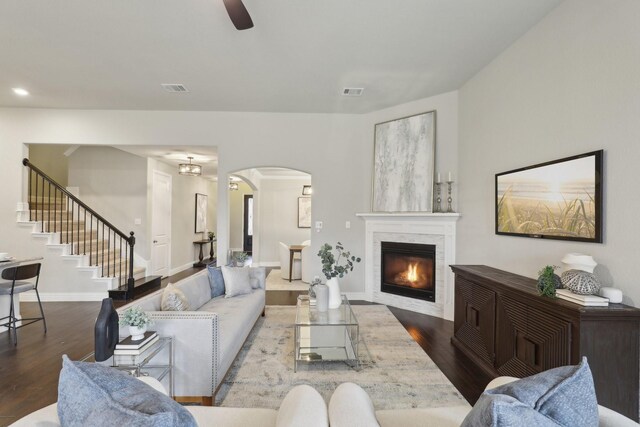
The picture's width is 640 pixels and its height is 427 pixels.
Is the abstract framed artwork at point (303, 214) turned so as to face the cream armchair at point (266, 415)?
yes

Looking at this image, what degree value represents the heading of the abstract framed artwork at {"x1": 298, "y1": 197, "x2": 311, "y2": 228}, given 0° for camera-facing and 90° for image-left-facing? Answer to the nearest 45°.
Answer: approximately 0°

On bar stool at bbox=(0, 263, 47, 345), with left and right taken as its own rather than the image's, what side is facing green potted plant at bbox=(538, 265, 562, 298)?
back

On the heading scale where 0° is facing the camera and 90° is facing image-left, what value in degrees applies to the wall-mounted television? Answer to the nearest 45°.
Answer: approximately 45°

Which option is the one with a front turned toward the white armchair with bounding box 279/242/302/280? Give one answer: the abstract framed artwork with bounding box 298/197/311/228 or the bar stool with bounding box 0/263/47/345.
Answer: the abstract framed artwork

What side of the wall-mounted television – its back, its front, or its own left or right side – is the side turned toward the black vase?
front

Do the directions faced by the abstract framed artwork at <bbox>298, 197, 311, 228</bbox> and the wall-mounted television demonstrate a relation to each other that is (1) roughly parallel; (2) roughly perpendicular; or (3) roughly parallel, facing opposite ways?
roughly perpendicular

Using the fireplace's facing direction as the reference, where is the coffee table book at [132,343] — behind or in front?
in front

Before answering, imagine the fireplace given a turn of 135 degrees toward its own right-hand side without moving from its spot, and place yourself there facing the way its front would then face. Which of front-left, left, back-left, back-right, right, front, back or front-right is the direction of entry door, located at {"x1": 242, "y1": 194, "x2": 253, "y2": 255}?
front-left

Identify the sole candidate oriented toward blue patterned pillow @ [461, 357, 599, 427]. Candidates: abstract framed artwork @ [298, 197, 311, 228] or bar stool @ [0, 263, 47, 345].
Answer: the abstract framed artwork

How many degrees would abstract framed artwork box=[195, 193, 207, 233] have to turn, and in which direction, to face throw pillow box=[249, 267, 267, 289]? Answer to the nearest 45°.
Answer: approximately 45° to its right

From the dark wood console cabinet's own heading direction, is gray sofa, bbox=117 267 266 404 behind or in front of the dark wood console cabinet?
in front

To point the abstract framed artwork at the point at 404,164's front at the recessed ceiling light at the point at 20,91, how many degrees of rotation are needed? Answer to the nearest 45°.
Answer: approximately 45° to its right

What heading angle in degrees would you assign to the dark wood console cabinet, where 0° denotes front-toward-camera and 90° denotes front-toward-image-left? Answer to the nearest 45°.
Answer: approximately 45°

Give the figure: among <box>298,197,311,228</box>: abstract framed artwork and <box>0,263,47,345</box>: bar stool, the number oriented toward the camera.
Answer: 1
